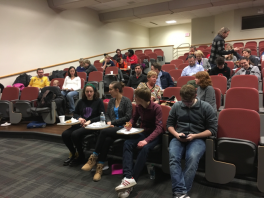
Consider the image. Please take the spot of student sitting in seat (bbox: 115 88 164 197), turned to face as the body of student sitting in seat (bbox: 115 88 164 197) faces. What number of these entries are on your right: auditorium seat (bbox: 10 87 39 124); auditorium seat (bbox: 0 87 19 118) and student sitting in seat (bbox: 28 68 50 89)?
3

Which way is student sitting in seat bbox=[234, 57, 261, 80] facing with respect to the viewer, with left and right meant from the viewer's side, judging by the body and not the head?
facing the viewer

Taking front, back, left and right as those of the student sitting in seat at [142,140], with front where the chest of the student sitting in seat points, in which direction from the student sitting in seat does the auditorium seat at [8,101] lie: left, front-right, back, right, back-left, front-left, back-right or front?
right

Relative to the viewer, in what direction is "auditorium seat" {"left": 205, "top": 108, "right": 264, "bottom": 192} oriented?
toward the camera

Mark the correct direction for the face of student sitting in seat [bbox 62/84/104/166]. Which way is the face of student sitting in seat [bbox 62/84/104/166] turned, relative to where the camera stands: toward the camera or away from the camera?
toward the camera

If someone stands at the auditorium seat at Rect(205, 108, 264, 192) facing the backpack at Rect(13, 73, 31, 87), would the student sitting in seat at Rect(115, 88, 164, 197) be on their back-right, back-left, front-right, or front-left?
front-left

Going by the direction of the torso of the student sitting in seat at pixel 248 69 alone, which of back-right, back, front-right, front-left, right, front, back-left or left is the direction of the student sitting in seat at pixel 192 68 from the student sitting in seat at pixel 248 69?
right

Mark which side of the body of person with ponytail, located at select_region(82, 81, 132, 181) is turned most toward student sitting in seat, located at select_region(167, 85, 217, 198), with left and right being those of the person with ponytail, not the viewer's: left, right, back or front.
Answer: left

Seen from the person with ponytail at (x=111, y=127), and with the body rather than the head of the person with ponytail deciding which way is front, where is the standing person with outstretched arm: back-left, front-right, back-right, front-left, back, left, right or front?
back
